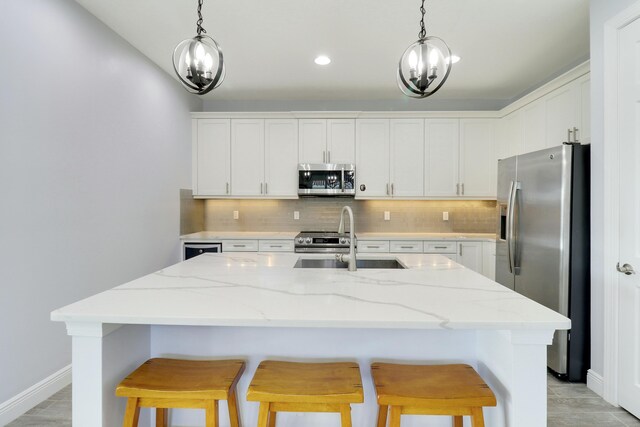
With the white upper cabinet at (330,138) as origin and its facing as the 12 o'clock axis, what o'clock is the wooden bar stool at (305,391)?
The wooden bar stool is roughly at 12 o'clock from the white upper cabinet.

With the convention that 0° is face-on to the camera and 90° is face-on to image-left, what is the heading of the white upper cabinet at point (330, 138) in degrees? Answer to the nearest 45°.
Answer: approximately 0°

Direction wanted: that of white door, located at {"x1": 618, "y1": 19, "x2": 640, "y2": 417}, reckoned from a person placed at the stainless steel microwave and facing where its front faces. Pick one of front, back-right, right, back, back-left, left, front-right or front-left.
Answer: front-left

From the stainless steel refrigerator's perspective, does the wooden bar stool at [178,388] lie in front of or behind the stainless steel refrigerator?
in front

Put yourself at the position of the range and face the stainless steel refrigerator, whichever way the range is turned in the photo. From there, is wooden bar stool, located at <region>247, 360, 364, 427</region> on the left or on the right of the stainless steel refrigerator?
right

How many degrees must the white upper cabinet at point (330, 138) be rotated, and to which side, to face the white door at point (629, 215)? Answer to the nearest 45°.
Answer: approximately 45° to its left

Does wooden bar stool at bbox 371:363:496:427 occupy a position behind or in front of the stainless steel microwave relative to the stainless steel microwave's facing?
in front

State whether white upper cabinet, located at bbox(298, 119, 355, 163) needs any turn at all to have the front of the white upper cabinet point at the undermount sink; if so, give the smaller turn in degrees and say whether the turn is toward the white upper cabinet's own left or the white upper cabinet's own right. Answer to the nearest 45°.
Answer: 0° — it already faces it
